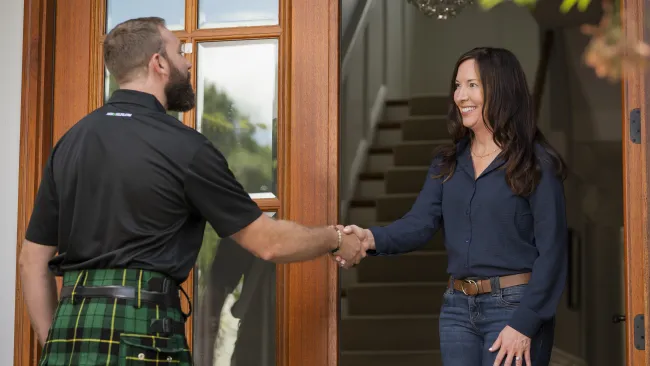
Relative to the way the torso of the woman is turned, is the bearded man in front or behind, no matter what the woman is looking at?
in front

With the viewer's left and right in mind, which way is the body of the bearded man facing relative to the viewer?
facing away from the viewer and to the right of the viewer

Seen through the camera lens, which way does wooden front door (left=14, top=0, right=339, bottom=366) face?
facing the viewer

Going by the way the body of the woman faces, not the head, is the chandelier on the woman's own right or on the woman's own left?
on the woman's own right

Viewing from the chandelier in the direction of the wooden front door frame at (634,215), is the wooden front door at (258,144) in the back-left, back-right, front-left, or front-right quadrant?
front-right

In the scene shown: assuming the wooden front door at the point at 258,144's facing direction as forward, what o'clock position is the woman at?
The woman is roughly at 10 o'clock from the wooden front door.

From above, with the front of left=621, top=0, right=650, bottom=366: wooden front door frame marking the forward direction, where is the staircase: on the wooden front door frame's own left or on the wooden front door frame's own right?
on the wooden front door frame's own right

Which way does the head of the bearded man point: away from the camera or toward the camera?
away from the camera

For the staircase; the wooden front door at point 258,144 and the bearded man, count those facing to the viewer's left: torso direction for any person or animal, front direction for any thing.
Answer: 0

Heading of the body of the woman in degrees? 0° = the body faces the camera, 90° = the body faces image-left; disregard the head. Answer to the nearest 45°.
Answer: approximately 45°
